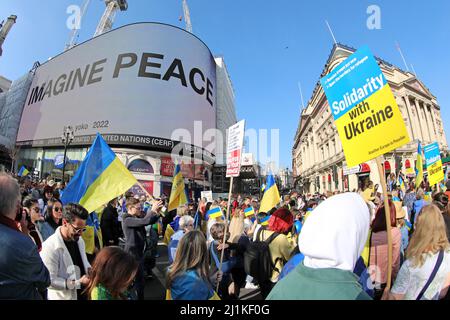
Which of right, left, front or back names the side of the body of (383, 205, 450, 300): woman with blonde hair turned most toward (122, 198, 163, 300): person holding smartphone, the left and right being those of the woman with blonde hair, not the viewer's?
left

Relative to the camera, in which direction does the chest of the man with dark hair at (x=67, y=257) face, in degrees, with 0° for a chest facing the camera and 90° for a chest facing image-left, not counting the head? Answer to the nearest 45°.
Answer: approximately 315°

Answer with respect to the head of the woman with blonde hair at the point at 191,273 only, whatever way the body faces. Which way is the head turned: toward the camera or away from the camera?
away from the camera

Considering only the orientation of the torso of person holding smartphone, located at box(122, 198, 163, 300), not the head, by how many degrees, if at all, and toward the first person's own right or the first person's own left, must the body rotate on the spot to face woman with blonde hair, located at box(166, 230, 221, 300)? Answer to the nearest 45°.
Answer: approximately 90° to the first person's own right

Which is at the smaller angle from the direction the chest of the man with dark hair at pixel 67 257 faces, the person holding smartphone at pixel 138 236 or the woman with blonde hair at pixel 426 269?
the woman with blonde hair

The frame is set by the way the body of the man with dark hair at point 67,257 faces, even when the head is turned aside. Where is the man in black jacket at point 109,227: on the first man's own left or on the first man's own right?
on the first man's own left

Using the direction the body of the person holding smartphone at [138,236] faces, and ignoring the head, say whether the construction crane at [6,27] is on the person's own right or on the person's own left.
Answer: on the person's own left

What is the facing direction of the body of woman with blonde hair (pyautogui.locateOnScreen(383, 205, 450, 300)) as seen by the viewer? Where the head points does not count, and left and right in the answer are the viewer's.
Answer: facing away from the viewer

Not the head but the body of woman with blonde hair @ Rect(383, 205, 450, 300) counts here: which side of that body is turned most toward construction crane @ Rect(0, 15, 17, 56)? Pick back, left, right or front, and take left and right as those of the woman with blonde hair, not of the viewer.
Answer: left

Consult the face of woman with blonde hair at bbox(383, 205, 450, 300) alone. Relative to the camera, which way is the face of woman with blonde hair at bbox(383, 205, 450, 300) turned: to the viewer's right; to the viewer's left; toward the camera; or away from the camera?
away from the camera

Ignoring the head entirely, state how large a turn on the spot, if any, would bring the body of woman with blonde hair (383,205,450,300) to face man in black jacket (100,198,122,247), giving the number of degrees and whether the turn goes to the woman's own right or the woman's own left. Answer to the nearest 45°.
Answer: approximately 90° to the woman's own left

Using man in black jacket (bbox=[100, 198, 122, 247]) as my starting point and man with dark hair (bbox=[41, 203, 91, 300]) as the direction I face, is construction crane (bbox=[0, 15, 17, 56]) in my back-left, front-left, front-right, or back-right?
back-right
